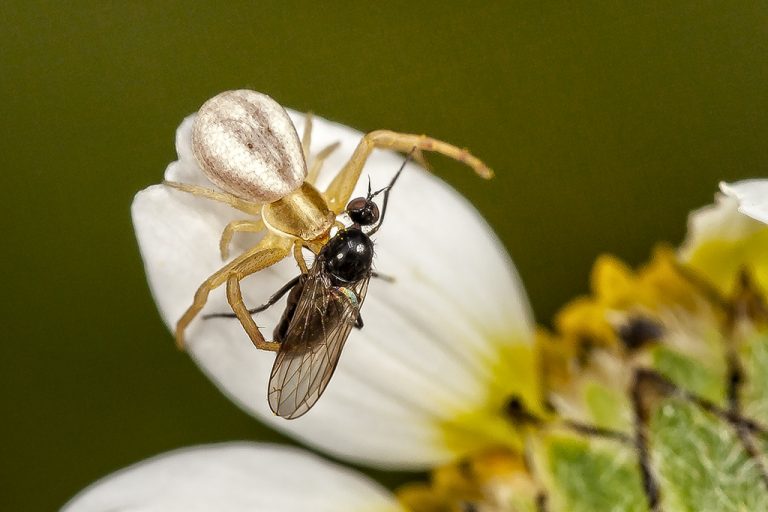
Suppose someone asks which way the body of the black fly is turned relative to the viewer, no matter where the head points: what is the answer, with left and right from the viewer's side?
facing away from the viewer and to the right of the viewer

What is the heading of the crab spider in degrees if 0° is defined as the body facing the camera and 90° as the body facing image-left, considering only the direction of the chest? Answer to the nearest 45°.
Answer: approximately 315°

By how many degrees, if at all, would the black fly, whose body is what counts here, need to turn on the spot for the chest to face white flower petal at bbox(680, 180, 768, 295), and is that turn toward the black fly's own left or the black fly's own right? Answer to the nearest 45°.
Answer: approximately 45° to the black fly's own right

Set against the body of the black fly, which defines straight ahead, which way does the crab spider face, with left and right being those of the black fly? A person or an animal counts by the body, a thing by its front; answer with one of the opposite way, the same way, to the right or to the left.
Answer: to the right

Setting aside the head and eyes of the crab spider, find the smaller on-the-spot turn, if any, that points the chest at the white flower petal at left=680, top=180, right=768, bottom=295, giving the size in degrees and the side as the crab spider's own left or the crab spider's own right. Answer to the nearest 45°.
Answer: approximately 45° to the crab spider's own left
